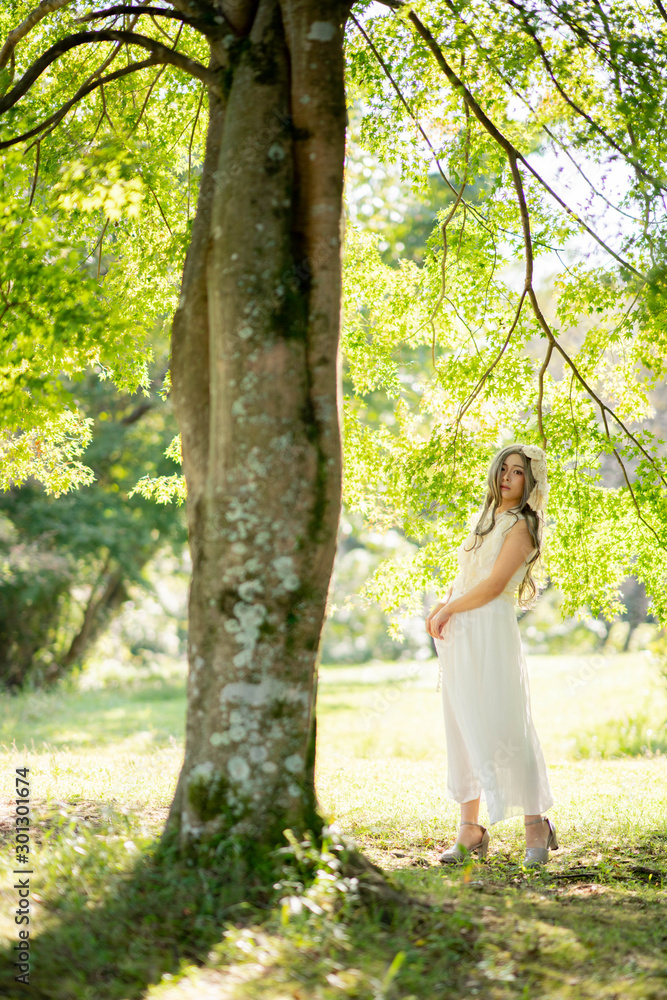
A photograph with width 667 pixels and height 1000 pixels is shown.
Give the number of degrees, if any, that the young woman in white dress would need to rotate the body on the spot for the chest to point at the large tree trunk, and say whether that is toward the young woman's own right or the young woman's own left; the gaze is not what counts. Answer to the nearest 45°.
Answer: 0° — they already face it
